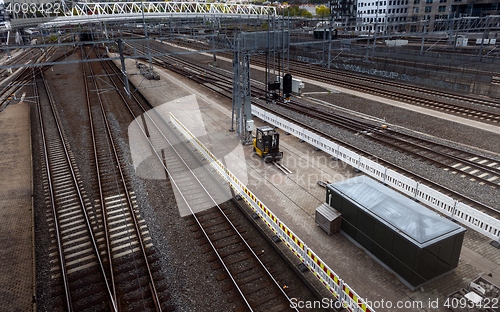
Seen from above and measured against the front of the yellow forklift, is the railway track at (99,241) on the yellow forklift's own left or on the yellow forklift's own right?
on the yellow forklift's own right

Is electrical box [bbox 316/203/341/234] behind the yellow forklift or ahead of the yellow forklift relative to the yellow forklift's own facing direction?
ahead

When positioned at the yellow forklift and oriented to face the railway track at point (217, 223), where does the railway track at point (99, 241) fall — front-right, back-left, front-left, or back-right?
front-right

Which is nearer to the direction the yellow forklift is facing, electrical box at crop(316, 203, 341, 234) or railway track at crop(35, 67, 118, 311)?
the electrical box

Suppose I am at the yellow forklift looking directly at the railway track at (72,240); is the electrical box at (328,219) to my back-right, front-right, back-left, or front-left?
front-left

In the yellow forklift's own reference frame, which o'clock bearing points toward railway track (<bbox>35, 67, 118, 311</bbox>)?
The railway track is roughly at 3 o'clock from the yellow forklift.
